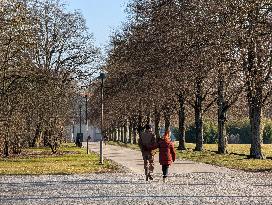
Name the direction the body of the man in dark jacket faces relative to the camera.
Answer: away from the camera

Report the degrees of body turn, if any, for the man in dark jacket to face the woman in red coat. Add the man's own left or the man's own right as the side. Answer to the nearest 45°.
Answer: approximately 135° to the man's own right
